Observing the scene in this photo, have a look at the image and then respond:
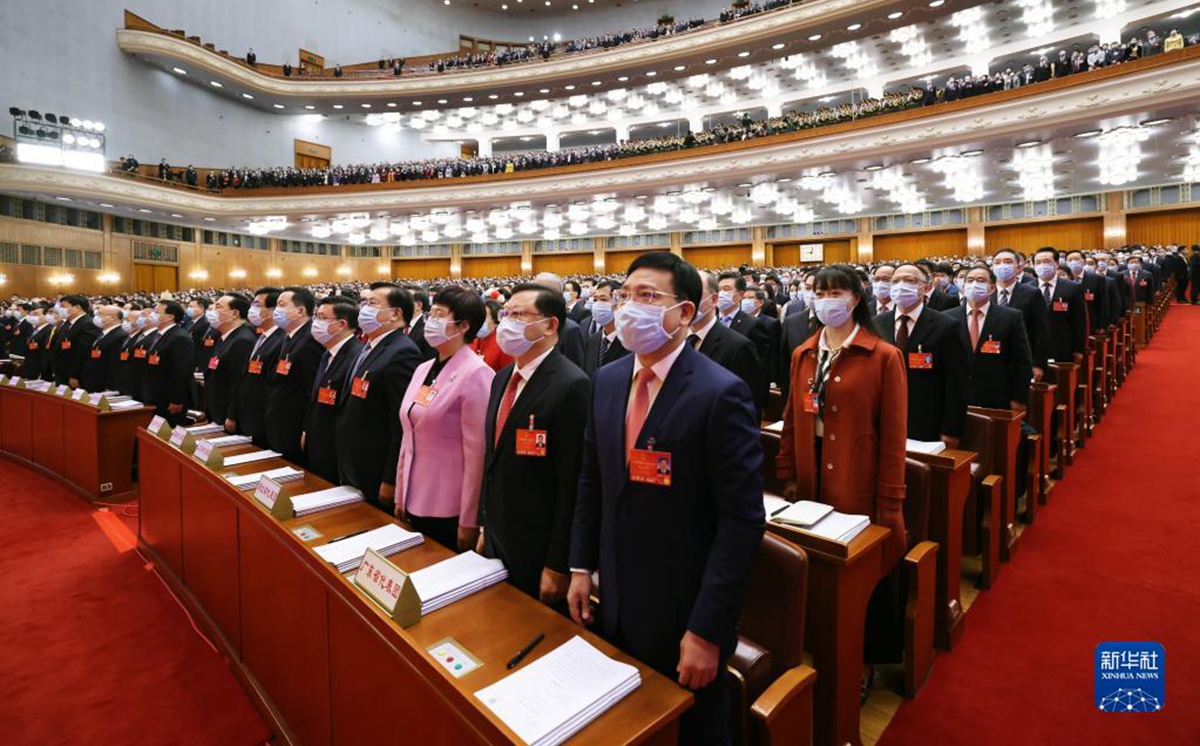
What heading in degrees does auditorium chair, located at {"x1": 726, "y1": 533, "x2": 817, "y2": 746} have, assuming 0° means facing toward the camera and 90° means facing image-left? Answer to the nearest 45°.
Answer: approximately 45°

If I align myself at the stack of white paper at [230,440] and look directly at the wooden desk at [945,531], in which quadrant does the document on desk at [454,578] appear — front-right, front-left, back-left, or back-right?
front-right

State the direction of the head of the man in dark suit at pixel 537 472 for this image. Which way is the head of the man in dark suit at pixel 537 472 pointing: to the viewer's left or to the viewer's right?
to the viewer's left

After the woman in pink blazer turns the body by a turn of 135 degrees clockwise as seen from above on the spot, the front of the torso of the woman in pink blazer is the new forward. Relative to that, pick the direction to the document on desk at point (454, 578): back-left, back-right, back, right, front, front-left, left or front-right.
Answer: back

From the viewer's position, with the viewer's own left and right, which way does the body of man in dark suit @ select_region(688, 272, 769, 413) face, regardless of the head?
facing the viewer and to the left of the viewer

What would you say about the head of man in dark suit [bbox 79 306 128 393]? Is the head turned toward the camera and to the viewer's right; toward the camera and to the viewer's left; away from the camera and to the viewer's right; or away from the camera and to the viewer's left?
toward the camera and to the viewer's left

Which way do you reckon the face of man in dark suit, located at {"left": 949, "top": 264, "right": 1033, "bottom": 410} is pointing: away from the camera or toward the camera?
toward the camera

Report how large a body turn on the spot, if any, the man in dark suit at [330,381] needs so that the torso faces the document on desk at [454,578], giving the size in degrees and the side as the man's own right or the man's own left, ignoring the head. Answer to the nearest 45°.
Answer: approximately 45° to the man's own left

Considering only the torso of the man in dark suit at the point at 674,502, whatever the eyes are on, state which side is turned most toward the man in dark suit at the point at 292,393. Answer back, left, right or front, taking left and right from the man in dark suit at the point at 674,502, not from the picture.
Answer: right

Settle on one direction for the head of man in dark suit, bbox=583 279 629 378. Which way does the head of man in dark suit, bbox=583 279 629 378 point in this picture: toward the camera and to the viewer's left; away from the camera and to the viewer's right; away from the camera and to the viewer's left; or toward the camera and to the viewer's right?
toward the camera and to the viewer's left

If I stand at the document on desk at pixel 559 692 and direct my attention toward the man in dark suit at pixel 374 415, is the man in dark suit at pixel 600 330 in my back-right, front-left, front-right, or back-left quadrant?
front-right
